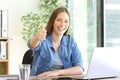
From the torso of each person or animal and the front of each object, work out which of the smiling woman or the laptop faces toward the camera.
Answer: the smiling woman

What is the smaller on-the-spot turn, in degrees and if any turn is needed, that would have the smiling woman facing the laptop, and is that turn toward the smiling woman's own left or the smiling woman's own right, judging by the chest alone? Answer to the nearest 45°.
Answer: approximately 45° to the smiling woman's own left

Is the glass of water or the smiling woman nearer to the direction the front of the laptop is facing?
the smiling woman

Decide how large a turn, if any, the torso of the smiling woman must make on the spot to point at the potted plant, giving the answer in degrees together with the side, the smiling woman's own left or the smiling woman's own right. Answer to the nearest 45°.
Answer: approximately 180°

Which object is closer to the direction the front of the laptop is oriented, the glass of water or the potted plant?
the potted plant

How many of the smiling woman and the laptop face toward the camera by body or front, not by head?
1

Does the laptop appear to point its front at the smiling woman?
yes

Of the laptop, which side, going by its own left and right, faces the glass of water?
left

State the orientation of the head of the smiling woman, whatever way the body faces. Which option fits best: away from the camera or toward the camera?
toward the camera

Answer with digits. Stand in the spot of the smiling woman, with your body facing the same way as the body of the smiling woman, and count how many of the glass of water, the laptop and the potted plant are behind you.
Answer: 1

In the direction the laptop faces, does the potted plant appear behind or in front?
in front

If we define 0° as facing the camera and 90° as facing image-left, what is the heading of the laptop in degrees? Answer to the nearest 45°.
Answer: approximately 135°

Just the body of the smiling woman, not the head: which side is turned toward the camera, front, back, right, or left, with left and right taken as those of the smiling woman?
front
